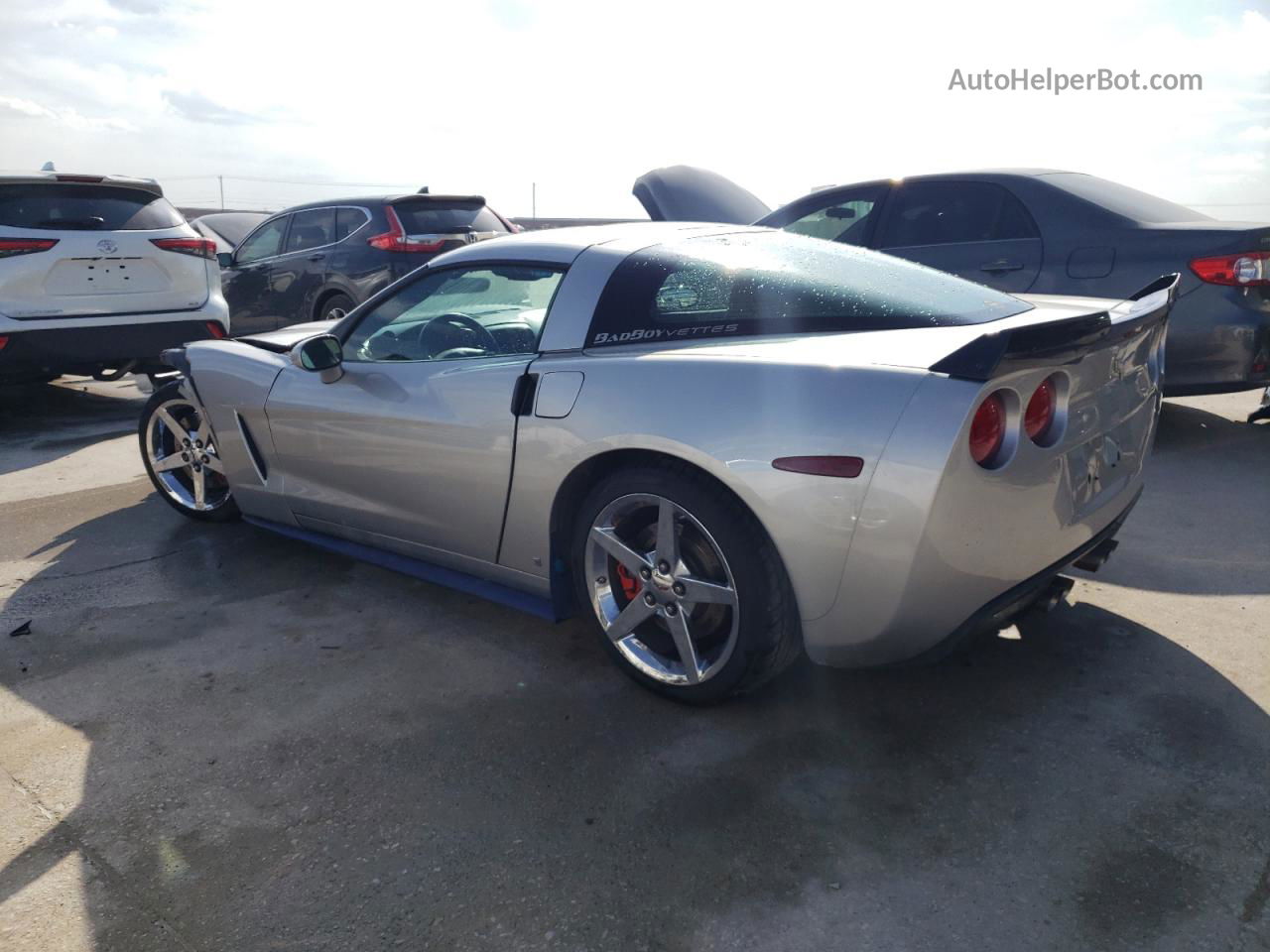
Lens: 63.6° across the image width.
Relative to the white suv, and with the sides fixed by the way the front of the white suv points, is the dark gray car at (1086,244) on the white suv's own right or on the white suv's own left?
on the white suv's own right

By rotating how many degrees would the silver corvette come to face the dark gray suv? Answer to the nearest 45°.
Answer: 0° — it already faces it

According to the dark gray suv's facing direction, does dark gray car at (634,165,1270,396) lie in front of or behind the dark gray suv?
behind

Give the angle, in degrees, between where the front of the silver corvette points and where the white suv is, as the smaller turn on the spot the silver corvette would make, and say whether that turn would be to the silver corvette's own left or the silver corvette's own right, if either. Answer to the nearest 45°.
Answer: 0° — it already faces it

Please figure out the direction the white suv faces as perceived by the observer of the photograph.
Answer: facing away from the viewer

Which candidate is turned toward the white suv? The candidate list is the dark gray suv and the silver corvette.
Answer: the silver corvette

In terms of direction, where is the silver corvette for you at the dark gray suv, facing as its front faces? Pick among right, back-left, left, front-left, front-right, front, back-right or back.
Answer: back-left

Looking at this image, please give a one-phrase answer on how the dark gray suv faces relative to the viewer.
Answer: facing away from the viewer and to the left of the viewer
